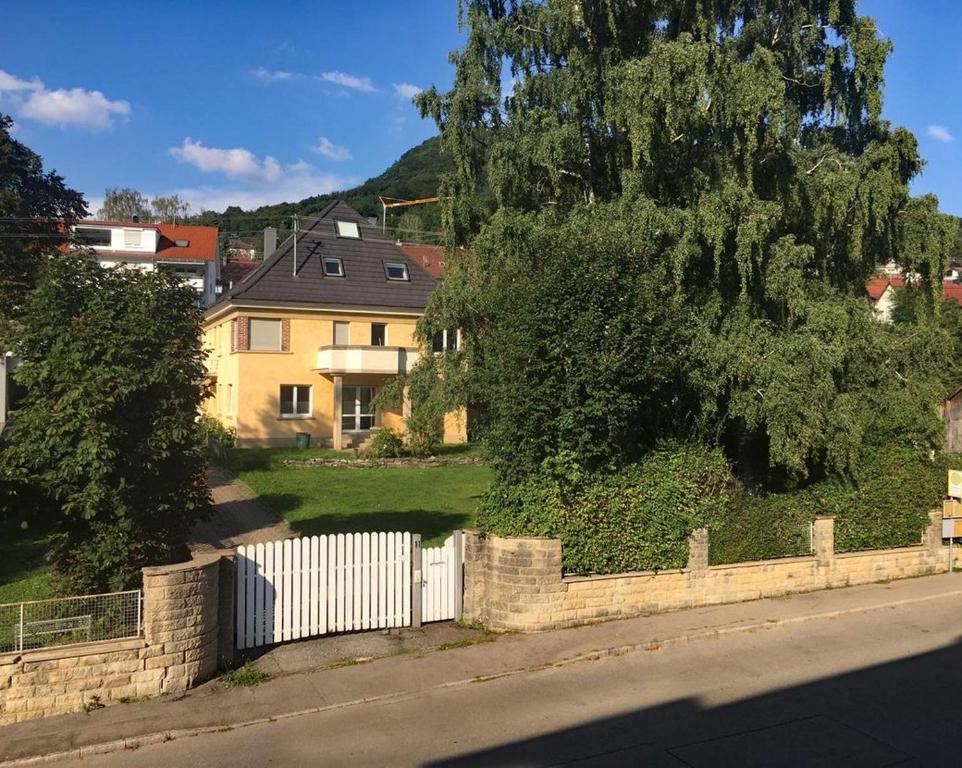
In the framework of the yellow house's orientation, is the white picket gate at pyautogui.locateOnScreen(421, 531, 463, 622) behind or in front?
in front

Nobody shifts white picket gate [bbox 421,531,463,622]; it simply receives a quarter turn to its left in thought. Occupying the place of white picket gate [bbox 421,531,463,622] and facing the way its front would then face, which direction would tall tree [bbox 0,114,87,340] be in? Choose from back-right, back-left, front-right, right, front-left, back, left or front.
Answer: back-left

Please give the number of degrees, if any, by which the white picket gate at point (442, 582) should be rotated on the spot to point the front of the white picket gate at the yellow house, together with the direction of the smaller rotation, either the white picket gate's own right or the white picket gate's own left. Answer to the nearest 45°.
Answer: approximately 180°

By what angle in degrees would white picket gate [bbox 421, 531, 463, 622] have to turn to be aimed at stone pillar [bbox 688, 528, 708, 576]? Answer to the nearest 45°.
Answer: approximately 90° to its left

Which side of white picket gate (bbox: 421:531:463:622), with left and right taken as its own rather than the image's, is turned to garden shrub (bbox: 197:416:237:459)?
back

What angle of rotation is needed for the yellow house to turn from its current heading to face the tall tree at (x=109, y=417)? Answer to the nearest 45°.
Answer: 0° — it already faces it

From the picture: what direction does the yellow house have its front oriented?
toward the camera

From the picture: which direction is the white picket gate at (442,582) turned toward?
toward the camera

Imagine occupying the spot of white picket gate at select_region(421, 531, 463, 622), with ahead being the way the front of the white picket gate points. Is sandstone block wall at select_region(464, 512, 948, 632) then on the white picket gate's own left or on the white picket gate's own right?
on the white picket gate's own left

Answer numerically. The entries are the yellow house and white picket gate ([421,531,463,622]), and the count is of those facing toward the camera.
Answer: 2

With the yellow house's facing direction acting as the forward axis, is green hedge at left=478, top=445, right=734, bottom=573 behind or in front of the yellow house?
in front

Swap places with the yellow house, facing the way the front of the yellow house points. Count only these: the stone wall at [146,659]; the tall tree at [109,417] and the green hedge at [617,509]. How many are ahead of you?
3

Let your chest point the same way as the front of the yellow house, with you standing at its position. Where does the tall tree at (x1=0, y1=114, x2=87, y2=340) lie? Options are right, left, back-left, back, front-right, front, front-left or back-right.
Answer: front-right

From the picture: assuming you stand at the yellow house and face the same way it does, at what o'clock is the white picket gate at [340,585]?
The white picket gate is roughly at 12 o'clock from the yellow house.
